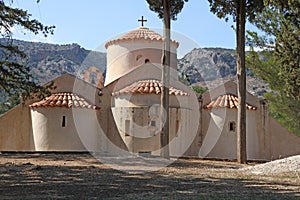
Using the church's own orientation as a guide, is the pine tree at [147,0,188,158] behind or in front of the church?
behind

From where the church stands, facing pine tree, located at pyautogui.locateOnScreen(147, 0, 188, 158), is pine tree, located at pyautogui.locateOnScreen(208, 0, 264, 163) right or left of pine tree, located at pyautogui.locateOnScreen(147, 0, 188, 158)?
left

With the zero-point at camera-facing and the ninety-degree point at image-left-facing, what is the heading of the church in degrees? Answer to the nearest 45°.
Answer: approximately 180°

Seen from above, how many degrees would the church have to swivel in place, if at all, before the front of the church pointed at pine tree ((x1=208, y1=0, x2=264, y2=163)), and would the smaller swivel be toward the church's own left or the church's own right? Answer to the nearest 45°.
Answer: approximately 135° to the church's own right
